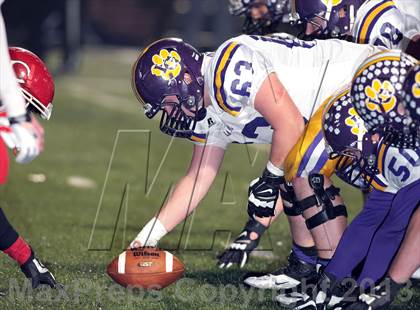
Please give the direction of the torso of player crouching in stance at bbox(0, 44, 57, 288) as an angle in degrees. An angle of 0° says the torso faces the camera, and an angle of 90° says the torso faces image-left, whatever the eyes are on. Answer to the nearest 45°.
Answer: approximately 270°

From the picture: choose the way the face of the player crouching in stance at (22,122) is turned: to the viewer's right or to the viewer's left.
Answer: to the viewer's right

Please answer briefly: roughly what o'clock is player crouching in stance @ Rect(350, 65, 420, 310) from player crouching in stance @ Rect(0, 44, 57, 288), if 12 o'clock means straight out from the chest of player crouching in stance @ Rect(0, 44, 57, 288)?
player crouching in stance @ Rect(350, 65, 420, 310) is roughly at 1 o'clock from player crouching in stance @ Rect(0, 44, 57, 288).

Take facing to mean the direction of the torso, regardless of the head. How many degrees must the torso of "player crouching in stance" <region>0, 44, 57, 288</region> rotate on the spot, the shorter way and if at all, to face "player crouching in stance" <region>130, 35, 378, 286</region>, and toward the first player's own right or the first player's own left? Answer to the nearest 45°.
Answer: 0° — they already face them

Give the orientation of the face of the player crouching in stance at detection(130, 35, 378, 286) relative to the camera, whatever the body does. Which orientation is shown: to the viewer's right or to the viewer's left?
to the viewer's left

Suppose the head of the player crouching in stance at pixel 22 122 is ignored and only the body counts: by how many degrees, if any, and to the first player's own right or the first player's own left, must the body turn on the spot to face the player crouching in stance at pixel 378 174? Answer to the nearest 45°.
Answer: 0° — they already face them
